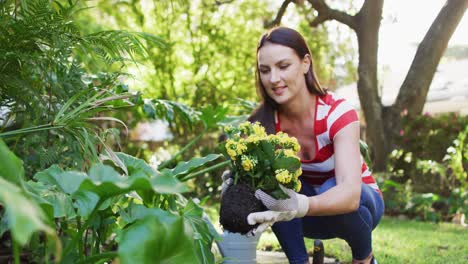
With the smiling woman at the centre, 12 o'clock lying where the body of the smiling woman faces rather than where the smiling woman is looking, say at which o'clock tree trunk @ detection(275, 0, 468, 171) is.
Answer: The tree trunk is roughly at 5 o'clock from the smiling woman.

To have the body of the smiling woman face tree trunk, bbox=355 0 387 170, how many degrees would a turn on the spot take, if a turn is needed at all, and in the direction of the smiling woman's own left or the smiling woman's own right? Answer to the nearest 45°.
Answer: approximately 135° to the smiling woman's own right

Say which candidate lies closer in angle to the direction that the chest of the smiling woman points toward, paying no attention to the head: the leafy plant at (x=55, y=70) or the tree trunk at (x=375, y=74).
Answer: the leafy plant

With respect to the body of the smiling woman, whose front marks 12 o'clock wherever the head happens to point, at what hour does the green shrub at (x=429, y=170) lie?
The green shrub is roughly at 5 o'clock from the smiling woman.

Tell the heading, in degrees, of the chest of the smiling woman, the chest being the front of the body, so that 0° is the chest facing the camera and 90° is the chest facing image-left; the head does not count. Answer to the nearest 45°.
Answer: approximately 45°
